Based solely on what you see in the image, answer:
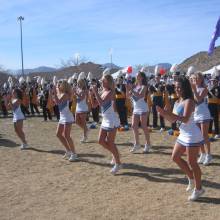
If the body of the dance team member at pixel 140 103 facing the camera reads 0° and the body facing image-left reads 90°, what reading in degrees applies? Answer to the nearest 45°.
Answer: approximately 45°

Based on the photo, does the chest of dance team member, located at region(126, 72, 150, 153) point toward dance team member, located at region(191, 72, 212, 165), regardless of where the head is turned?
no

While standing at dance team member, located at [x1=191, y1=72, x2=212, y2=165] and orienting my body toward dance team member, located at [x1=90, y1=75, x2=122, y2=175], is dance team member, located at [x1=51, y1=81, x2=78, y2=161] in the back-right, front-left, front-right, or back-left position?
front-right

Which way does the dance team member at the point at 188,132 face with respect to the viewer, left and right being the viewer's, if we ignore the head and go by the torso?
facing the viewer and to the left of the viewer

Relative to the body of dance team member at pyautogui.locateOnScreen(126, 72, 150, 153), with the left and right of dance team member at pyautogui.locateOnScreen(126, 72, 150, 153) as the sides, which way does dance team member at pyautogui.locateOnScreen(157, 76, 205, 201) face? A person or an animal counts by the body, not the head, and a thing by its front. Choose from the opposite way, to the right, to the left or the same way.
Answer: the same way

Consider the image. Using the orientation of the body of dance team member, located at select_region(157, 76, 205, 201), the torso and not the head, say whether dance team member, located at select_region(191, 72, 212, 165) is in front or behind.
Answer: behind

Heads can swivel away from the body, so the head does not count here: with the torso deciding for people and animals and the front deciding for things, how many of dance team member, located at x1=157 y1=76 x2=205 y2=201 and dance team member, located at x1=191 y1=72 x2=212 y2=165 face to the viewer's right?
0

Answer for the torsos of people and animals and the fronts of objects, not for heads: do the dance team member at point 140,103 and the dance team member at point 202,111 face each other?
no

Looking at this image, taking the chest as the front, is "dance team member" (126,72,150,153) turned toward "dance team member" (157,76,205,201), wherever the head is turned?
no

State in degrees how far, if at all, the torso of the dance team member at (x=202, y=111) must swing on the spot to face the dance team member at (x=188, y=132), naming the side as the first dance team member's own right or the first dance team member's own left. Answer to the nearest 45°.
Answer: approximately 45° to the first dance team member's own left

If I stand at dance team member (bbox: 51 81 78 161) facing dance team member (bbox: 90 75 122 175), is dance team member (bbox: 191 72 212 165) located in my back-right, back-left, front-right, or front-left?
front-left

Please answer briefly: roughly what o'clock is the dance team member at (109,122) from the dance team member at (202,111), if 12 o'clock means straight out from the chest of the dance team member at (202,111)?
the dance team member at (109,122) is roughly at 1 o'clock from the dance team member at (202,111).

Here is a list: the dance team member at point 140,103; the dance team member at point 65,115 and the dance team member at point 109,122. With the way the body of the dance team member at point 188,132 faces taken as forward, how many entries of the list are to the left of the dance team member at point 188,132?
0

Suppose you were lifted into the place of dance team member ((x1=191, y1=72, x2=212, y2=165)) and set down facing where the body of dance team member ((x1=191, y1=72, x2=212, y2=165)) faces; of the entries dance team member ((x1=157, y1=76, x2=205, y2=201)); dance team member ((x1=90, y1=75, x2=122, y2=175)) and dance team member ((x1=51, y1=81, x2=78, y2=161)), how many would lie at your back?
0

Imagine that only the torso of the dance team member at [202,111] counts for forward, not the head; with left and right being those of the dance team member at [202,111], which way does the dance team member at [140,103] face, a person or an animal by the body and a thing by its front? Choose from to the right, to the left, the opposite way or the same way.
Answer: the same way
